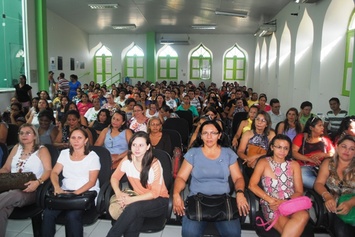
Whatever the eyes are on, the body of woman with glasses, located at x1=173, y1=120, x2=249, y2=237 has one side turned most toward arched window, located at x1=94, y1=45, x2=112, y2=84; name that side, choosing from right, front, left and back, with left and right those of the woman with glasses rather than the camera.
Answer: back

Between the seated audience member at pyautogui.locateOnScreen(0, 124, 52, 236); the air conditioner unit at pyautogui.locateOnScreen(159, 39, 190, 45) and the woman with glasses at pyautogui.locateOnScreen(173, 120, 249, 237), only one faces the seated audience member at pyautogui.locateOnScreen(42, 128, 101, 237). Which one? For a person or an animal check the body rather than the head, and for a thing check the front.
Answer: the air conditioner unit

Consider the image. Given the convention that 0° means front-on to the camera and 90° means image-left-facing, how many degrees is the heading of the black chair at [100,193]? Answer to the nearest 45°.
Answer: approximately 45°

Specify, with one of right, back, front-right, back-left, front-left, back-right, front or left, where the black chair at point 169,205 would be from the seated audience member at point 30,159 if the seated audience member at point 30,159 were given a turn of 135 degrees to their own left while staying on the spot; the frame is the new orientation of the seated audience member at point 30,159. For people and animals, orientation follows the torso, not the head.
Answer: front-right

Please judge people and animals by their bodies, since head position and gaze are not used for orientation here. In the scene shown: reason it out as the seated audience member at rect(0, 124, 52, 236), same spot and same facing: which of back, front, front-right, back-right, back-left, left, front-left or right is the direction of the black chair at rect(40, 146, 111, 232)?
left

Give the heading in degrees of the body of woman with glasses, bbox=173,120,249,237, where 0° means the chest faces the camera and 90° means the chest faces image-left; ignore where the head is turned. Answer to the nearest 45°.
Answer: approximately 0°

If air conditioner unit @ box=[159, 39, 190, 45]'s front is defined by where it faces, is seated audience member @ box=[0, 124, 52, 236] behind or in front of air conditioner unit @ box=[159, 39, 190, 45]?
in front

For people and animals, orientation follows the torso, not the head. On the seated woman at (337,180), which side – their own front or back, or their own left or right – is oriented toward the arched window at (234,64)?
back

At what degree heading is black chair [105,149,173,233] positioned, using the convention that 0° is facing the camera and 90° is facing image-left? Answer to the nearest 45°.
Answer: approximately 45°

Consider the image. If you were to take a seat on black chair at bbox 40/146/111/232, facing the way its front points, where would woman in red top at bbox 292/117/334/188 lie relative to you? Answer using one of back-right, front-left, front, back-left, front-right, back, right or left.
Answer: back-left

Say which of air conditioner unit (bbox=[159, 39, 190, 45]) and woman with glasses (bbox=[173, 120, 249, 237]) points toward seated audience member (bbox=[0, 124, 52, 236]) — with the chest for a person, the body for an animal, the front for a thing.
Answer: the air conditioner unit

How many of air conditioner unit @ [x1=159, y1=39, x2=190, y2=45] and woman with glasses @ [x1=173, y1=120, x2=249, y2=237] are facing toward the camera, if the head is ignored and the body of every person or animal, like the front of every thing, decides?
2

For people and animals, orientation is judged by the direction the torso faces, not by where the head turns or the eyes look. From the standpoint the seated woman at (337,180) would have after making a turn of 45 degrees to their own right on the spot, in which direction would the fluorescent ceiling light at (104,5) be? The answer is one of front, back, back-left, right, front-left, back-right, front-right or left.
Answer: right

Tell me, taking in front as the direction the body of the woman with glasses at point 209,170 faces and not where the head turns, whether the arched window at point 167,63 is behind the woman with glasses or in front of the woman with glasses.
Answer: behind

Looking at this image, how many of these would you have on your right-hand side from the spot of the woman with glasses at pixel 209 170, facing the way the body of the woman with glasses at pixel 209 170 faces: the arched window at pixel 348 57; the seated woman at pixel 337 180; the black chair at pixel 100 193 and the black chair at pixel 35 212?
2
